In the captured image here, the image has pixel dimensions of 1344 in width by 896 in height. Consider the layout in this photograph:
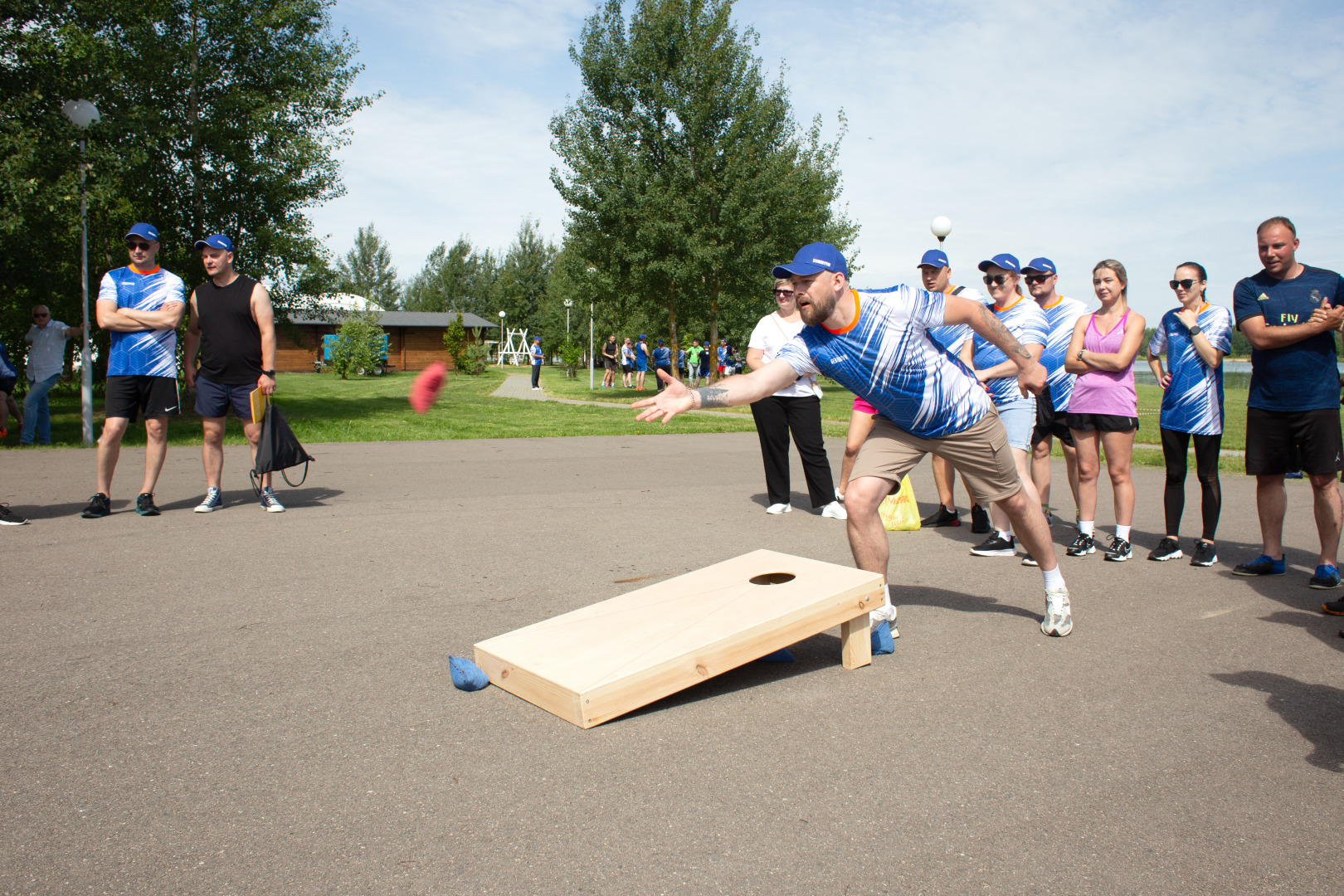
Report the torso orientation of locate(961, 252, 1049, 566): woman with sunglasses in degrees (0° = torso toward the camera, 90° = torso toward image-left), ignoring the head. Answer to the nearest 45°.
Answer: approximately 45°

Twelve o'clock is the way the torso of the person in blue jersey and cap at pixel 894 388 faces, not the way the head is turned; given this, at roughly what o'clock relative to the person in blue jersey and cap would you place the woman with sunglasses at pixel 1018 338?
The woman with sunglasses is roughly at 5 o'clock from the person in blue jersey and cap.

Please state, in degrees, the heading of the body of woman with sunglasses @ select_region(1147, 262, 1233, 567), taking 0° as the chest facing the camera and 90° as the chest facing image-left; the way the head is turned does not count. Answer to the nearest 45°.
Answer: approximately 45°

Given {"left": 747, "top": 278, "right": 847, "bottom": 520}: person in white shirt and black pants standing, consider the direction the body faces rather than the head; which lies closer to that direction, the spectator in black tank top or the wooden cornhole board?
the wooden cornhole board

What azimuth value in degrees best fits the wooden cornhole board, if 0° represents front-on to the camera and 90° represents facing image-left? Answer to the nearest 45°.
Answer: approximately 45°

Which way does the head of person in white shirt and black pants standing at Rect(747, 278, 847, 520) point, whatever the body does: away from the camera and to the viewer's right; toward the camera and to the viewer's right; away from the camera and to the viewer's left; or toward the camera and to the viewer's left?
toward the camera and to the viewer's left

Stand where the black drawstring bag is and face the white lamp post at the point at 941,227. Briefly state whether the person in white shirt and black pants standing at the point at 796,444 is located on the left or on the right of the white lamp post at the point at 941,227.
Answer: right

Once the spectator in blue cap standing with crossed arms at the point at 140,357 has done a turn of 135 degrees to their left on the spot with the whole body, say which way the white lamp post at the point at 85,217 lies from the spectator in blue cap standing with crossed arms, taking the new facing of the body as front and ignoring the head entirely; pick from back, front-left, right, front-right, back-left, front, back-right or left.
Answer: front-left

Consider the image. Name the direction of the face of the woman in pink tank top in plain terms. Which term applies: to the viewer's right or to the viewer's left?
to the viewer's left
